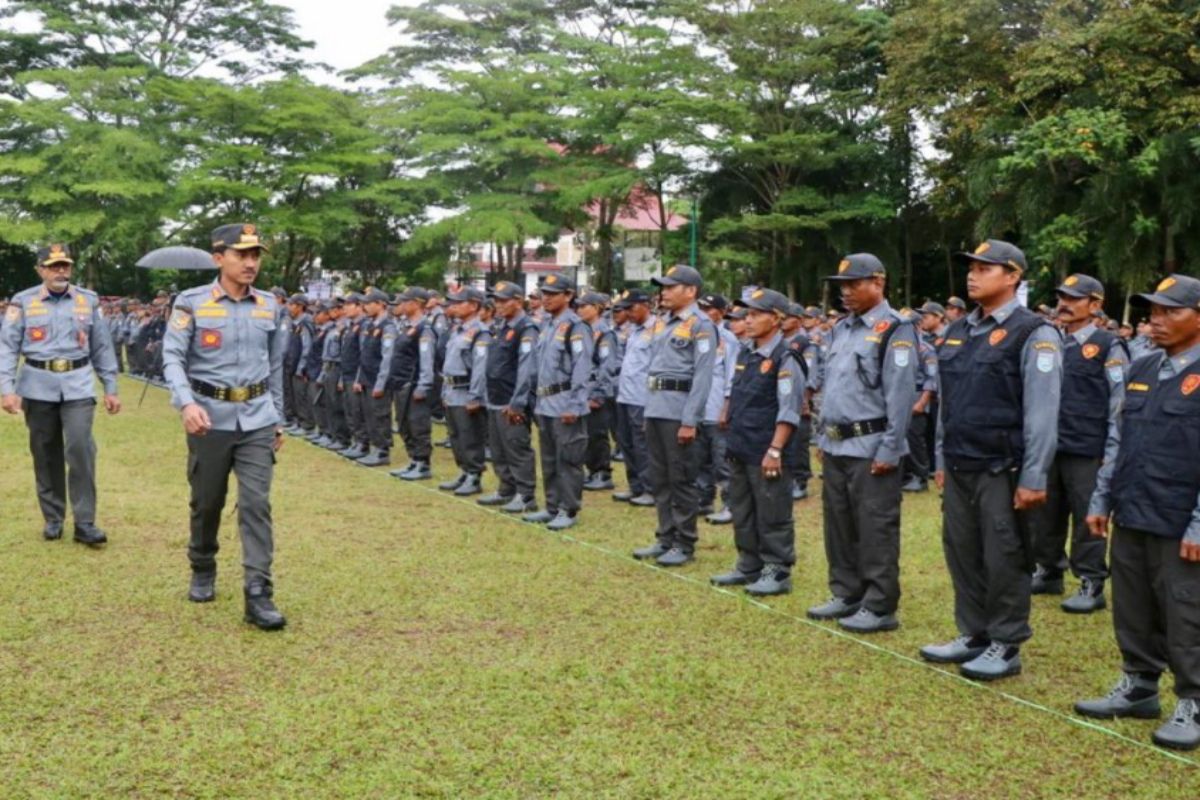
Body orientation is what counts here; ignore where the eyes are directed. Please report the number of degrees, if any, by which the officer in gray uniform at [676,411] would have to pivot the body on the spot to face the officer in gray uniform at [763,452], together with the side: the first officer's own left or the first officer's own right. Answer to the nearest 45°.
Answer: approximately 90° to the first officer's own left

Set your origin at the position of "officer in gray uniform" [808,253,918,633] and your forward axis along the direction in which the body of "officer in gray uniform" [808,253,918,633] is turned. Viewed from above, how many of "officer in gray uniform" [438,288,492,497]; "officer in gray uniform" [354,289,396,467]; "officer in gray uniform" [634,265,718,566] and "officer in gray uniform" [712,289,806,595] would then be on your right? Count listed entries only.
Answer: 4

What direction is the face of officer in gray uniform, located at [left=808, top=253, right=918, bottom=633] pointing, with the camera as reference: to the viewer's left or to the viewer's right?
to the viewer's left

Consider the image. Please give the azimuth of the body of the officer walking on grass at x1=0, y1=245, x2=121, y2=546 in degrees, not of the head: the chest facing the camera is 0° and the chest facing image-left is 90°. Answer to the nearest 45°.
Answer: approximately 0°

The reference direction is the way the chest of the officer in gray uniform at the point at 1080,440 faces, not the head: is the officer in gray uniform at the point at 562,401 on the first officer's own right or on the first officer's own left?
on the first officer's own right

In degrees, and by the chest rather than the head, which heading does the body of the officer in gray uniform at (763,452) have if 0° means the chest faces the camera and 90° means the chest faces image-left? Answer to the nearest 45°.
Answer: approximately 45°

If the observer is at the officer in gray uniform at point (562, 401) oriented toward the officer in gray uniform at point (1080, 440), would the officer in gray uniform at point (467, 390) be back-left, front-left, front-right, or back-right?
back-left

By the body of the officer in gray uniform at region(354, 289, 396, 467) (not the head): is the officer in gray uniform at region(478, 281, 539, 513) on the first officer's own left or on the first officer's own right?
on the first officer's own left

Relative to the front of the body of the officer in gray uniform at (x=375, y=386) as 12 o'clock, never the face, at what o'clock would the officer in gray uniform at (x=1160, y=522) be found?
the officer in gray uniform at (x=1160, y=522) is roughly at 10 o'clock from the officer in gray uniform at (x=375, y=386).

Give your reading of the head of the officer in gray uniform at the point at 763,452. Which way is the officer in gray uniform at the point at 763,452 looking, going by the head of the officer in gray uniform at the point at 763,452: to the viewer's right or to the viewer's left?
to the viewer's left

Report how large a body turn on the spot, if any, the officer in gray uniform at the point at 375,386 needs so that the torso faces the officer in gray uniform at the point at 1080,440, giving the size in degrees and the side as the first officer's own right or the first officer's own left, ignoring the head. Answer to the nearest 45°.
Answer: approximately 90° to the first officer's own left

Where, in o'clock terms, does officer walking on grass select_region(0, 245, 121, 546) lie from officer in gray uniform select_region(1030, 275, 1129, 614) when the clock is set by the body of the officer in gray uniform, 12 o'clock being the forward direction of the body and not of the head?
The officer walking on grass is roughly at 1 o'clock from the officer in gray uniform.

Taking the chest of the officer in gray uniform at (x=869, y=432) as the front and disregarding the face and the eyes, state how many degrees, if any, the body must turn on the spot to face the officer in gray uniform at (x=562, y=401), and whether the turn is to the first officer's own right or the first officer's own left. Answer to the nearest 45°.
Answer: approximately 90° to the first officer's own right

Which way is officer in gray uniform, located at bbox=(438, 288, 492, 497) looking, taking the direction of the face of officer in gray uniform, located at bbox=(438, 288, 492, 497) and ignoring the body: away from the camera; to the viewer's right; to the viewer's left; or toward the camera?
to the viewer's left
